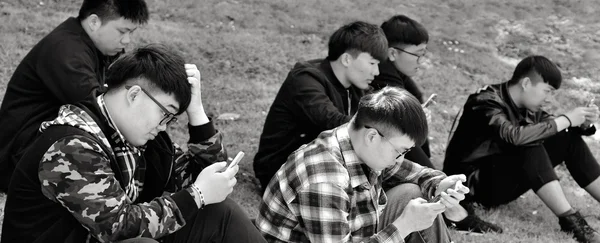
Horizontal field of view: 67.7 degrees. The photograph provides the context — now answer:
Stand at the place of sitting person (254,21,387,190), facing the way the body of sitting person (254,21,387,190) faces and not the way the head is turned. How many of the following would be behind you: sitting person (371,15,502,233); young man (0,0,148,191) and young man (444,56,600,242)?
1

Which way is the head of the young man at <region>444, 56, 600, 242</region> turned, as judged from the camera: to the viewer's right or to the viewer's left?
to the viewer's right

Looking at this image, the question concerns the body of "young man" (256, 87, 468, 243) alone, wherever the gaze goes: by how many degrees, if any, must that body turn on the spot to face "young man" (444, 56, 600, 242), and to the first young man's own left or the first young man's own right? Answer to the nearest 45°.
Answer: approximately 45° to the first young man's own left

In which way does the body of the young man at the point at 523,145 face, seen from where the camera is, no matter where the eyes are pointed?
to the viewer's right

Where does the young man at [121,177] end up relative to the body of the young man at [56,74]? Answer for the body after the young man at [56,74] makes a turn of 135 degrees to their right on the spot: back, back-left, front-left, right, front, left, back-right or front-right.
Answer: front-left

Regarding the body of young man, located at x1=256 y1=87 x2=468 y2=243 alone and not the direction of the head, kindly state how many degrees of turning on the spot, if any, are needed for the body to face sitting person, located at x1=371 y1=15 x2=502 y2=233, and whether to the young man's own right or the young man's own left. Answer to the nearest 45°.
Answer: approximately 90° to the young man's own left

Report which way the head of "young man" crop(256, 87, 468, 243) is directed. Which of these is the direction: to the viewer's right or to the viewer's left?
to the viewer's right

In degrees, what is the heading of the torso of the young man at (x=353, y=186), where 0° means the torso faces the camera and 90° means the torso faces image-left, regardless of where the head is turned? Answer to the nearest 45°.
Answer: approximately 270°

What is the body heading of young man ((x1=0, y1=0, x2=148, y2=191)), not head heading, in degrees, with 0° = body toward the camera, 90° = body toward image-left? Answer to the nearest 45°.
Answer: approximately 270°

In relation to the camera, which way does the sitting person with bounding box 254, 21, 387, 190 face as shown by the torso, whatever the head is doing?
to the viewer's right
